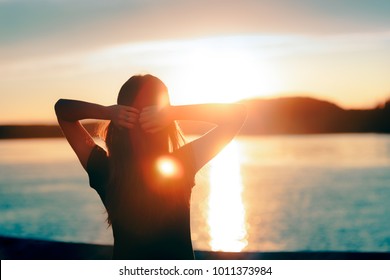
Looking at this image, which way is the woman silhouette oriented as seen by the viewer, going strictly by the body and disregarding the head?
away from the camera
